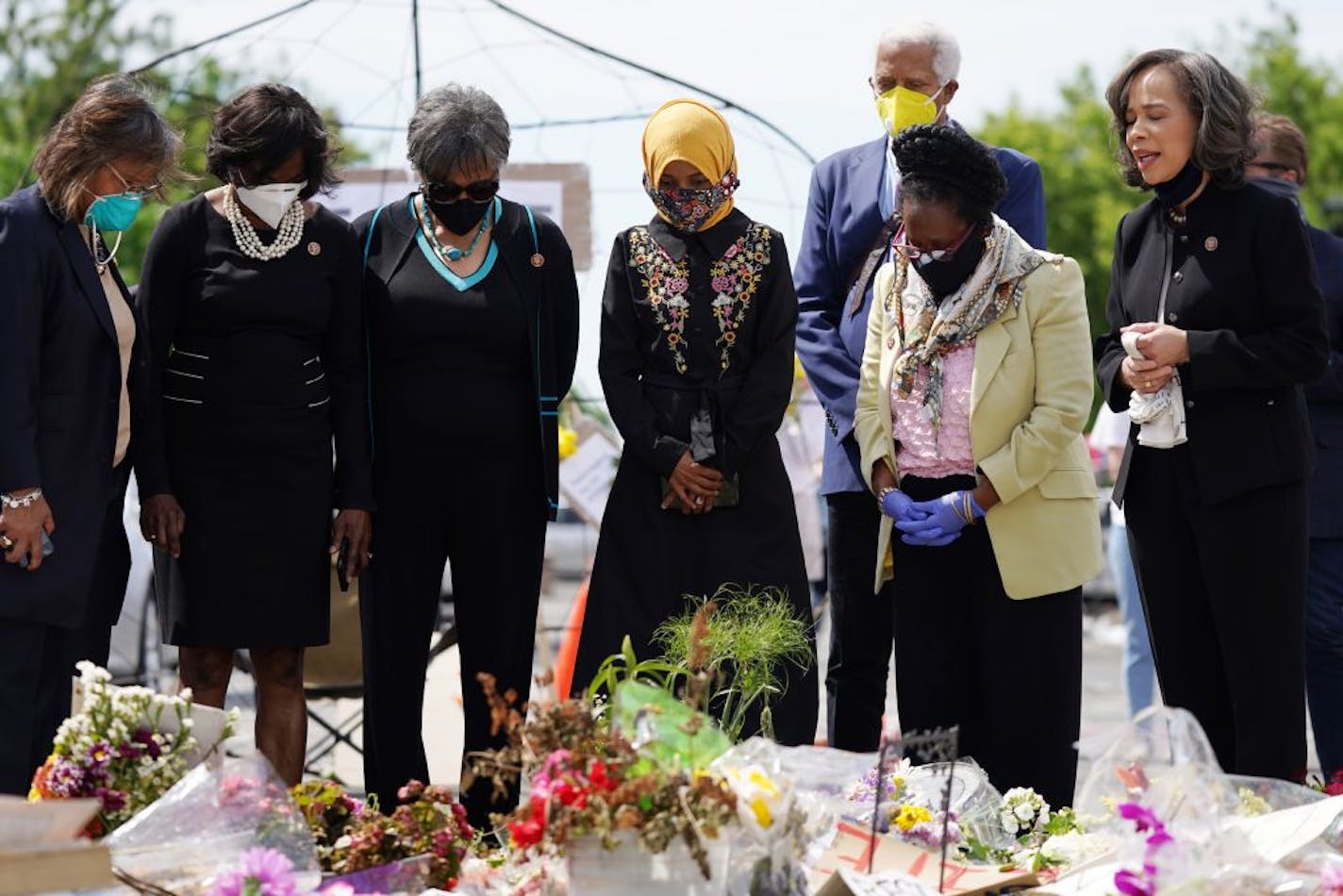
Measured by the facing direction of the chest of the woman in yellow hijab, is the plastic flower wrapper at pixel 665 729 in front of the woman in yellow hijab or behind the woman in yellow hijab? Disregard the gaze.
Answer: in front

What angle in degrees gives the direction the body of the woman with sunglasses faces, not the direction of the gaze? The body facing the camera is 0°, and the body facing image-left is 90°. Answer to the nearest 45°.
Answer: approximately 0°

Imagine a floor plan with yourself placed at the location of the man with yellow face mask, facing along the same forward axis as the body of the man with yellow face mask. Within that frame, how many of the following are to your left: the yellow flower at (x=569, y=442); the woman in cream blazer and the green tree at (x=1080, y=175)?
1

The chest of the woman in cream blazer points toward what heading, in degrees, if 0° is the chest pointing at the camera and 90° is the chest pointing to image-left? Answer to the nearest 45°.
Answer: approximately 45°

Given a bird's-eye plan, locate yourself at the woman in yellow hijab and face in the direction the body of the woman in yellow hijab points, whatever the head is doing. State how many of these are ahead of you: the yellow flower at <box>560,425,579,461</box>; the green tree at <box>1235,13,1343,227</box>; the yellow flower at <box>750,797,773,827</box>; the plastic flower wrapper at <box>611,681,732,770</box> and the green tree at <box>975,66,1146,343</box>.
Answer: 2

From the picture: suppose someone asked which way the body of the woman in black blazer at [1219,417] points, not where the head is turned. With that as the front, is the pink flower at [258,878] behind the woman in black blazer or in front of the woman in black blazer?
in front

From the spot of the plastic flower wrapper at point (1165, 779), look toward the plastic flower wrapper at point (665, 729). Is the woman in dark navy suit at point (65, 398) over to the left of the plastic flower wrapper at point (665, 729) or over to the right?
right

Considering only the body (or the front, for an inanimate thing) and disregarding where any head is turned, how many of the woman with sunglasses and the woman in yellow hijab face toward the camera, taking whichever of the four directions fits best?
2

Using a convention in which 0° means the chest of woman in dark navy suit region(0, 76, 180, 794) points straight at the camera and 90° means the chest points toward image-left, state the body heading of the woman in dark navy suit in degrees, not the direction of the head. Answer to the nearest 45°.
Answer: approximately 315°

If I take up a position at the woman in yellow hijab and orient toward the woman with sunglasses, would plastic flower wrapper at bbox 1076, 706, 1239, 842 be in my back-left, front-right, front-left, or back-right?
back-left

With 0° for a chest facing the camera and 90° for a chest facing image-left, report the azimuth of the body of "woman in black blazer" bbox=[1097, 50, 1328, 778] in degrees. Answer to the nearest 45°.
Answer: approximately 45°

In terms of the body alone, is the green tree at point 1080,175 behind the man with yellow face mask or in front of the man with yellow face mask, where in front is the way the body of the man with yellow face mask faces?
behind
